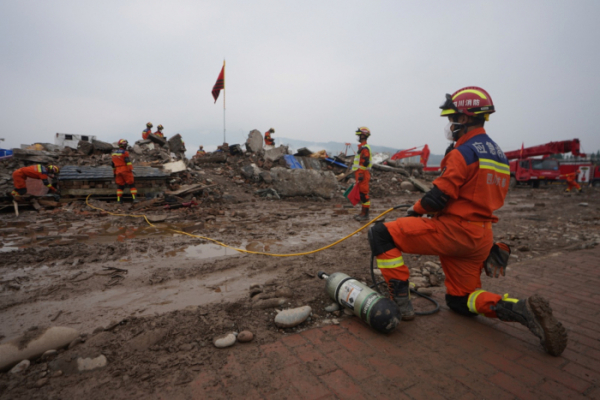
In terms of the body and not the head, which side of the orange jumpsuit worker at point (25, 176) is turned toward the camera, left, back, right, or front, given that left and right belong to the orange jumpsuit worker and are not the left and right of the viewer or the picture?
right

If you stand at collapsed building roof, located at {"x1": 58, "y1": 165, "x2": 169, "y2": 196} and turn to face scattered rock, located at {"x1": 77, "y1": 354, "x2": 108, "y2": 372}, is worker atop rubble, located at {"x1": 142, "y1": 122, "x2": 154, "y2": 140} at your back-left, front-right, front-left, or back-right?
back-left

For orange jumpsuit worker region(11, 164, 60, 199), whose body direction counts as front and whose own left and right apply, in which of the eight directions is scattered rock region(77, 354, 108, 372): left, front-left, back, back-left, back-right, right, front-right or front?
right

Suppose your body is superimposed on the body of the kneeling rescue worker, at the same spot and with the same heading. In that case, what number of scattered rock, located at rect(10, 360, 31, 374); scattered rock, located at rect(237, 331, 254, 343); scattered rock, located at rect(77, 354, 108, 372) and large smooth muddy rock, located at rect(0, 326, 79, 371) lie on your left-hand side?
4

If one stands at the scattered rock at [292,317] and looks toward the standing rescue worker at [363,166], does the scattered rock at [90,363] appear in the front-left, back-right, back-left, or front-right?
back-left

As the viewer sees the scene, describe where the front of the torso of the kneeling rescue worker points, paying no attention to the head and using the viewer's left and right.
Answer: facing away from the viewer and to the left of the viewer

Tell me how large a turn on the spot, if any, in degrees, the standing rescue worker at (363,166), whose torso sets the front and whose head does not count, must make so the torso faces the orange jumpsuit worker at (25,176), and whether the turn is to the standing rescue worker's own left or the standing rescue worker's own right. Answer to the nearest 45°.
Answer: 0° — they already face them

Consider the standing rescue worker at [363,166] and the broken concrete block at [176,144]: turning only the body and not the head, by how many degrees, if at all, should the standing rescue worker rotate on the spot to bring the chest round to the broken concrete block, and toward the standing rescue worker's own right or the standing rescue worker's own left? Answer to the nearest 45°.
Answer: approximately 45° to the standing rescue worker's own right

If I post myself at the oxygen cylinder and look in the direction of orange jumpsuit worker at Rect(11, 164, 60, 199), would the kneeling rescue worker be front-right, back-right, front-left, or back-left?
back-right

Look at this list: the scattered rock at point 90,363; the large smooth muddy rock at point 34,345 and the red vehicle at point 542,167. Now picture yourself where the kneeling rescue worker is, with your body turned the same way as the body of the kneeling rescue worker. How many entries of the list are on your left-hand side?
2

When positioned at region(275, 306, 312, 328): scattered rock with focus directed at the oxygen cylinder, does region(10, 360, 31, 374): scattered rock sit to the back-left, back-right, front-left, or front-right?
back-right
